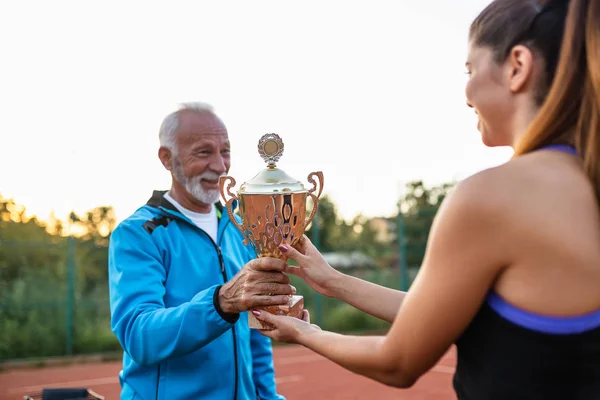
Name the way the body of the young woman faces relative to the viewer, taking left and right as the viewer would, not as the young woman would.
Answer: facing away from the viewer and to the left of the viewer

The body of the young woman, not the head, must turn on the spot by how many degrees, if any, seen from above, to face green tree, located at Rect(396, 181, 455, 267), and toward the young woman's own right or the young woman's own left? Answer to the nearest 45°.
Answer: approximately 45° to the young woman's own right

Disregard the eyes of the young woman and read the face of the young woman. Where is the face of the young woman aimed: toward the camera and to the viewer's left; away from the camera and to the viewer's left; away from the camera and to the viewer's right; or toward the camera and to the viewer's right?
away from the camera and to the viewer's left

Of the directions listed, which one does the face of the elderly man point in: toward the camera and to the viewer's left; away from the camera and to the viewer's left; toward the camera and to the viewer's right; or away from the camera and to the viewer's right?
toward the camera and to the viewer's right

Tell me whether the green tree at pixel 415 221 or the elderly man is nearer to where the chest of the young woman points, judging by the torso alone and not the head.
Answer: the elderly man

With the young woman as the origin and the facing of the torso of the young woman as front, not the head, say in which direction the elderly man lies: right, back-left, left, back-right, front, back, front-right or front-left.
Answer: front

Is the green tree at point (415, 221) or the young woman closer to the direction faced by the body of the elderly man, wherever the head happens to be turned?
the young woman

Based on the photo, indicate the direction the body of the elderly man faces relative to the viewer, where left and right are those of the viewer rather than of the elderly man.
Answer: facing the viewer and to the right of the viewer

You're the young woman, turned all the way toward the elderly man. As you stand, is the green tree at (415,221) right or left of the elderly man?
right

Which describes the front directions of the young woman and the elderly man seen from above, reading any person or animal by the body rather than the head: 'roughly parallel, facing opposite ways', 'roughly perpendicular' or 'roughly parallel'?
roughly parallel, facing opposite ways

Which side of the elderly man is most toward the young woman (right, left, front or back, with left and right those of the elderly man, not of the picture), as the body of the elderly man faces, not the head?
front
